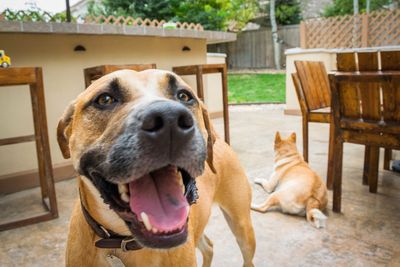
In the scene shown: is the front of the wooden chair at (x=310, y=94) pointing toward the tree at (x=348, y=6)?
no

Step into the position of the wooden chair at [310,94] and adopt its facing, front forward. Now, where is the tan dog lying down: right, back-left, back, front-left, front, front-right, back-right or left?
front-right

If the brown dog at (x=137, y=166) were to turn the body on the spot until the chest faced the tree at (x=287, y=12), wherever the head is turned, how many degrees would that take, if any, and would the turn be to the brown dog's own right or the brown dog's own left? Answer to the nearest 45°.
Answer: approximately 135° to the brown dog's own right

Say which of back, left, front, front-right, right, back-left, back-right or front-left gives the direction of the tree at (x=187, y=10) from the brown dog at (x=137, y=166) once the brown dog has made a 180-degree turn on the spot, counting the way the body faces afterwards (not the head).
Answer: front-left

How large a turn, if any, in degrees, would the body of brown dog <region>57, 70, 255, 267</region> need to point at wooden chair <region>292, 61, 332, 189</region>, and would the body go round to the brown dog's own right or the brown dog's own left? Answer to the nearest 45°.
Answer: approximately 180°

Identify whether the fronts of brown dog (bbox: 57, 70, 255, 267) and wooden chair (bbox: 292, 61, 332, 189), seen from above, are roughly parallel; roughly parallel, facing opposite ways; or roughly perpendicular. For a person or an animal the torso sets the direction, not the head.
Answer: roughly perpendicular

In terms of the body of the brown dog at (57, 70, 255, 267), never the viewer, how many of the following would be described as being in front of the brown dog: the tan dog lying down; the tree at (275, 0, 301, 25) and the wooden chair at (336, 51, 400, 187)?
0

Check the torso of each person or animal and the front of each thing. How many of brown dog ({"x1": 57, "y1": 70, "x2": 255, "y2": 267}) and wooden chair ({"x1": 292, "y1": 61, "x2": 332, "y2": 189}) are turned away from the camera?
0

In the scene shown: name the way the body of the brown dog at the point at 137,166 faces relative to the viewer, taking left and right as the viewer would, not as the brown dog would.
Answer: facing the viewer and to the left of the viewer

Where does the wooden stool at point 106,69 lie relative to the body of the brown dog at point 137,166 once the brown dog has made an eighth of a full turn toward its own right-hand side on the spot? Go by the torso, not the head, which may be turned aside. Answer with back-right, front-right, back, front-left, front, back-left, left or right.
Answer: right

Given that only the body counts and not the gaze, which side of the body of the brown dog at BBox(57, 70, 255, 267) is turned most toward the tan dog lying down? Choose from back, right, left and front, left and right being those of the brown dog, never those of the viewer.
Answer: back

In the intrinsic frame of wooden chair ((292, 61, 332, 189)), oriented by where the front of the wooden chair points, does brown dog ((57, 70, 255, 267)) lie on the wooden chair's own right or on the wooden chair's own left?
on the wooden chair's own right

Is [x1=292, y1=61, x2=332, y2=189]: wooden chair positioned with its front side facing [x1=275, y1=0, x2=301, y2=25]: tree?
no

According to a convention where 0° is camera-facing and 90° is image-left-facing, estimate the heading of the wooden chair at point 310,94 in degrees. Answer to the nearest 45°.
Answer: approximately 315°

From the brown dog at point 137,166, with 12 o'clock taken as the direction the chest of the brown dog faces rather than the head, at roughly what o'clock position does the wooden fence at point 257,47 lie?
The wooden fence is roughly at 5 o'clock from the brown dog.
